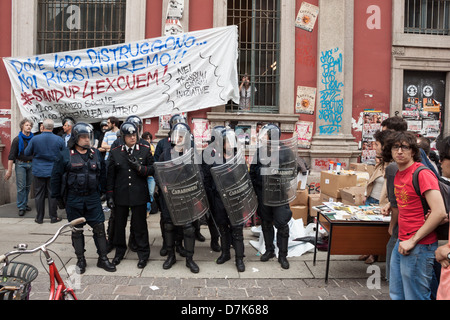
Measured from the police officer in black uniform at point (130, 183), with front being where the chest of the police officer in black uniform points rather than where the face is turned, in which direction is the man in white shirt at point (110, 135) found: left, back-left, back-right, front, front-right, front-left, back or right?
back

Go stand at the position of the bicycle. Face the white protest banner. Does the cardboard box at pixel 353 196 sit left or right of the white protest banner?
right

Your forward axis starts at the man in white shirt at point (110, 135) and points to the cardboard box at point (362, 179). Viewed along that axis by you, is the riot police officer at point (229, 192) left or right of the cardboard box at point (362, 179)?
right

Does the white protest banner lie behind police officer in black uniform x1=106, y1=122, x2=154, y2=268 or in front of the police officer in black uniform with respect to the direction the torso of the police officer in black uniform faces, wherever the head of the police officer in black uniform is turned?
behind

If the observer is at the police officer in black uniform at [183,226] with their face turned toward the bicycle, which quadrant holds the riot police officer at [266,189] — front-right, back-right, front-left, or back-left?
back-left

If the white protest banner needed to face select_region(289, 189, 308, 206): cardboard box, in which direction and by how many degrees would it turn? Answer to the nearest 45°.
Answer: approximately 45° to its left

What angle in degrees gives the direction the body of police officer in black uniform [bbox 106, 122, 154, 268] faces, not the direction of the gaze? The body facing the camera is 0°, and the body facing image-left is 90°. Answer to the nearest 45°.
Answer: approximately 0°
